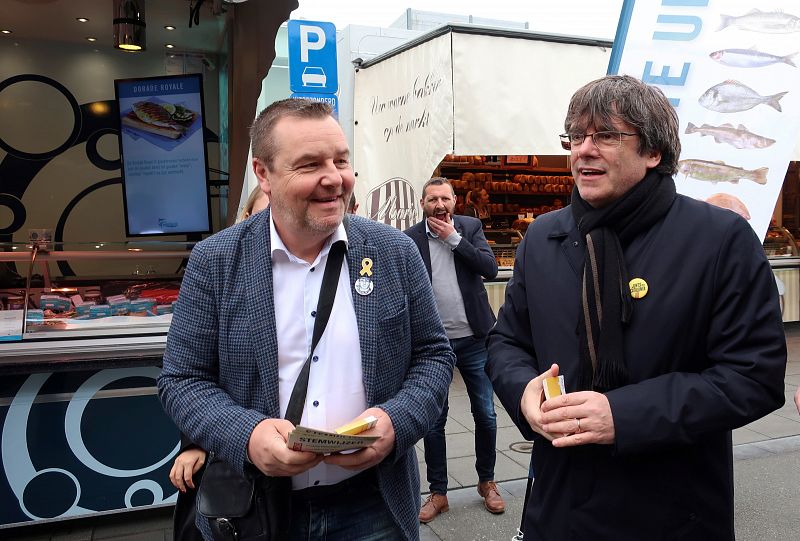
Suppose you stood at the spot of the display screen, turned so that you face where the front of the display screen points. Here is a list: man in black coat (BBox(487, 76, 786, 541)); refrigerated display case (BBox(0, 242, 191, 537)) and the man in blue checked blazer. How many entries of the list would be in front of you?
3

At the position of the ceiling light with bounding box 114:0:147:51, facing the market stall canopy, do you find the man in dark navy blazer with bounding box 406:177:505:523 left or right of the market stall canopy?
right

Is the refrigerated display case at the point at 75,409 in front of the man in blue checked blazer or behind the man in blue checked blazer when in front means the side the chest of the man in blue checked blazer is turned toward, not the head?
behind

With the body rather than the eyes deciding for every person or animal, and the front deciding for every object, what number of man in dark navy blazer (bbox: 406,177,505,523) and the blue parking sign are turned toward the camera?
2

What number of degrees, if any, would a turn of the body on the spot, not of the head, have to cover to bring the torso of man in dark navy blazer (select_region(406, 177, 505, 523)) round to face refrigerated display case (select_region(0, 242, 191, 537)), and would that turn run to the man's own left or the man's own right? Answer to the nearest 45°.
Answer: approximately 90° to the man's own right

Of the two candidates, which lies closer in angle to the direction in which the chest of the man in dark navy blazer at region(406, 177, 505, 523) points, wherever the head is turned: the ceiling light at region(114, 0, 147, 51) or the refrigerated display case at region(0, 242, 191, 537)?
the refrigerated display case

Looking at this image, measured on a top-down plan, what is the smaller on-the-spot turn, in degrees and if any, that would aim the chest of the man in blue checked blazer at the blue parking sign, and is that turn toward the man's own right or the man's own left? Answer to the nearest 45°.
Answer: approximately 180°

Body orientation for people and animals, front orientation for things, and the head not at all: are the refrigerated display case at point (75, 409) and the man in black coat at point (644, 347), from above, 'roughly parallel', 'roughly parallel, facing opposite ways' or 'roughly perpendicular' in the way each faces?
roughly perpendicular
